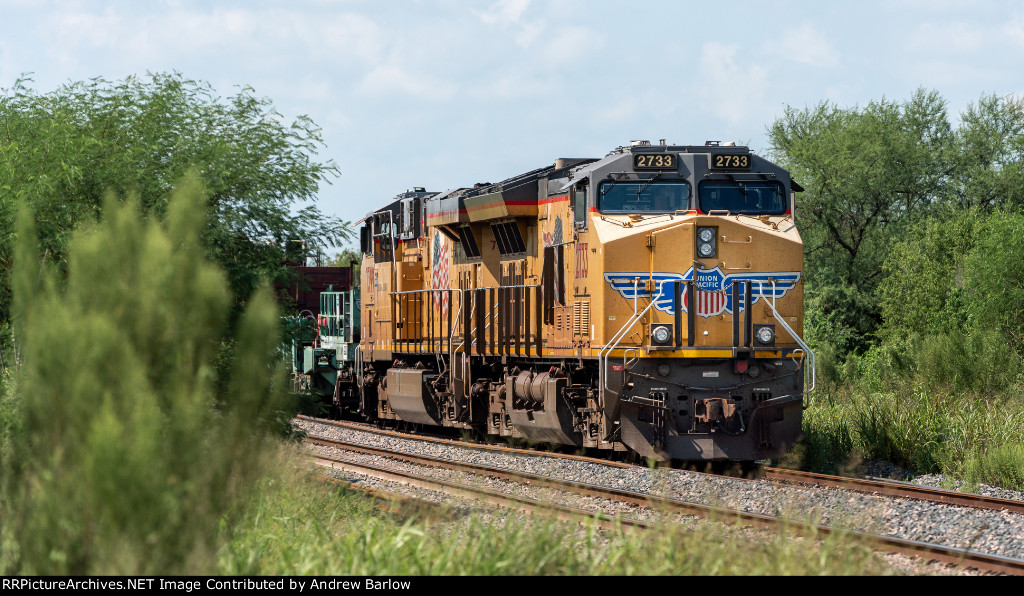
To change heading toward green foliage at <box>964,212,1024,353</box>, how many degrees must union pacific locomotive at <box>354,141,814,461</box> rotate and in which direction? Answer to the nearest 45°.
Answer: approximately 135° to its left

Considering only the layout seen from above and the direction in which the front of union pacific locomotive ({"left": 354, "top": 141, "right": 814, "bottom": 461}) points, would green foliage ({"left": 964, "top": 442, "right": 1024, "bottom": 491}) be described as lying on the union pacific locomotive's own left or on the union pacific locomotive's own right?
on the union pacific locomotive's own left

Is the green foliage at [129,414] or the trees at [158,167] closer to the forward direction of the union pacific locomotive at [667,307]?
the green foliage

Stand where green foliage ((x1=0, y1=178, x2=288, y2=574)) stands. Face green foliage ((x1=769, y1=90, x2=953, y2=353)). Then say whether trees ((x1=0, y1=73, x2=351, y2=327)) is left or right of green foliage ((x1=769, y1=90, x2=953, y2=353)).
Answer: left

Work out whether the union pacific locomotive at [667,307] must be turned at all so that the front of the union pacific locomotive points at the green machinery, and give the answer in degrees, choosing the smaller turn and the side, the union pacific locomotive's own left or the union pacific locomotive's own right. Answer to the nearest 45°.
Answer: approximately 135° to the union pacific locomotive's own right

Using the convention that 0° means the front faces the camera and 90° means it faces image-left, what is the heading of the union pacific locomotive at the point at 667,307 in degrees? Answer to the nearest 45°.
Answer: approximately 0°
